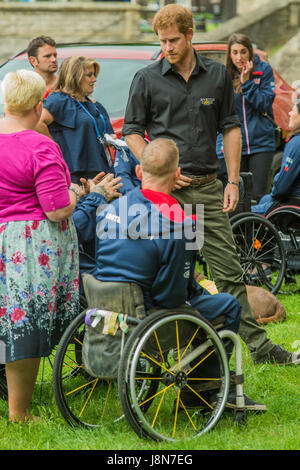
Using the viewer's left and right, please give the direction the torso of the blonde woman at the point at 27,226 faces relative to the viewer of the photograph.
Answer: facing away from the viewer and to the right of the viewer

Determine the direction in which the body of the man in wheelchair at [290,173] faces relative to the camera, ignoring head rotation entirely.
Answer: to the viewer's left

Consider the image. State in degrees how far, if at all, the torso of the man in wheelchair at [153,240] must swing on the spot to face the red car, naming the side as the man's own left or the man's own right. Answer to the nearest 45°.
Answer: approximately 45° to the man's own left

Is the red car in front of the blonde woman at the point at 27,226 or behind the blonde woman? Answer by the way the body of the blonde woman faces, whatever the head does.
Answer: in front

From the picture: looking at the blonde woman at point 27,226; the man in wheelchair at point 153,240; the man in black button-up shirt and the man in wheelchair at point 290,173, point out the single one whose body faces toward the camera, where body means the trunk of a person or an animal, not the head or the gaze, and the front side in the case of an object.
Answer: the man in black button-up shirt

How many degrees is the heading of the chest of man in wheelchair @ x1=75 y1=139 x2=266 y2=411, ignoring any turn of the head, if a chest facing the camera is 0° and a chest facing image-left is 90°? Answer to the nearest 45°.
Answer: approximately 225°

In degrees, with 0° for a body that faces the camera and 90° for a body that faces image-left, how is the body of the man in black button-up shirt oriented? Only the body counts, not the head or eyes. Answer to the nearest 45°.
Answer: approximately 0°

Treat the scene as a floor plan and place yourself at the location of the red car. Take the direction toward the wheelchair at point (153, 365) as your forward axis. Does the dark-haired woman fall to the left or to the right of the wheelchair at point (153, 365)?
left

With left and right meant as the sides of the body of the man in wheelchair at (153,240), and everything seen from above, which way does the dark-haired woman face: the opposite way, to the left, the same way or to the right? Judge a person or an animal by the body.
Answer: the opposite way

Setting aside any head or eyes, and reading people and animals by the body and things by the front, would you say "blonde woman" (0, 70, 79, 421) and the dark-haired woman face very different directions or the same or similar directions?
very different directions

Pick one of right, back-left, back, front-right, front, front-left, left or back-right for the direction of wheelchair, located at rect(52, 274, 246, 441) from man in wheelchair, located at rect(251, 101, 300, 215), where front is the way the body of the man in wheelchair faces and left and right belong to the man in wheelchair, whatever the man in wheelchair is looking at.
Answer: left

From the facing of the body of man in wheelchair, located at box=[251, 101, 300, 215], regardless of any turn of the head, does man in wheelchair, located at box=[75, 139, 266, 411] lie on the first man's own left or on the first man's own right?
on the first man's own left

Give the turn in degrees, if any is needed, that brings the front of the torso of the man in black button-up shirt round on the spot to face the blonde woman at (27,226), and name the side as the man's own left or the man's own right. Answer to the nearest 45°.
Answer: approximately 45° to the man's own right

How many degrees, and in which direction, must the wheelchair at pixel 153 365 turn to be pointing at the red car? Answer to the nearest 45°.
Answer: approximately 45° to its left

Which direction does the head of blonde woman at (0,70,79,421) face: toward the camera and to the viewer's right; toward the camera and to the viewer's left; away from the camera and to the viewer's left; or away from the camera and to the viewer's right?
away from the camera and to the viewer's right
